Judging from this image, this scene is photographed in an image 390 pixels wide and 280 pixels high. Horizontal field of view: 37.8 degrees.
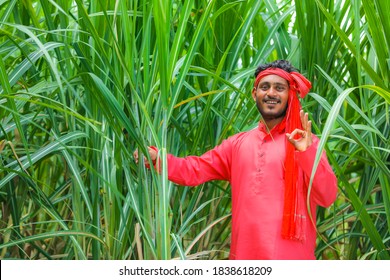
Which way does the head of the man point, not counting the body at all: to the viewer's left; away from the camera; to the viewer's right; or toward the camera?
toward the camera

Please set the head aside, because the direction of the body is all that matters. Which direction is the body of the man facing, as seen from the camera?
toward the camera
